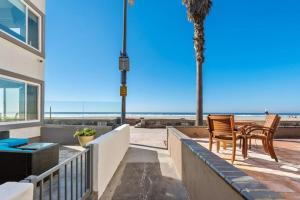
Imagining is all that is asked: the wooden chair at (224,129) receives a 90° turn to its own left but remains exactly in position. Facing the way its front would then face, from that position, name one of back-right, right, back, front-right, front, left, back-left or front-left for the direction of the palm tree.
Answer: front-right

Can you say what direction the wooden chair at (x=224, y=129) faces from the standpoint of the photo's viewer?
facing away from the viewer and to the right of the viewer

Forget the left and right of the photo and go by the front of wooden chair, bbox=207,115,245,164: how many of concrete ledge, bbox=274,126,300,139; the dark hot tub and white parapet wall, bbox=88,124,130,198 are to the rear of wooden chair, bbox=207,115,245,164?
2

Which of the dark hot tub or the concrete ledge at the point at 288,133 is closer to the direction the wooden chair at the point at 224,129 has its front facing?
the concrete ledge

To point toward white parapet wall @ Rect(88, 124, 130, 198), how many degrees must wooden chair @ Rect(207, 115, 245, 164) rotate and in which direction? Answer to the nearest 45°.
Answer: approximately 180°

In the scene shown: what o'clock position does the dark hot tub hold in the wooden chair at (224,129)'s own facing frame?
The dark hot tub is roughly at 6 o'clock from the wooden chair.
